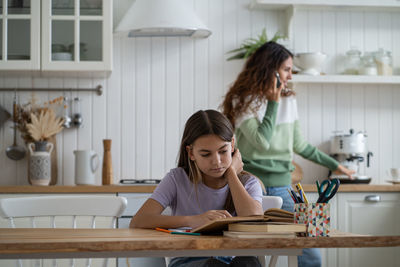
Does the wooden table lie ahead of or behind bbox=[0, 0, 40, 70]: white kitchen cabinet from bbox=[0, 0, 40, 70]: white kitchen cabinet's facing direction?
ahead

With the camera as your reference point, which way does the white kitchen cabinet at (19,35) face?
facing the viewer

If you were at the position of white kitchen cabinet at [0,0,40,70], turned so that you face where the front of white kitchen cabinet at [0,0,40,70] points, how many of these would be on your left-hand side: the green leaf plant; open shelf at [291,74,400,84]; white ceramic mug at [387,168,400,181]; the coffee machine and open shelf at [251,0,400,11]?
5

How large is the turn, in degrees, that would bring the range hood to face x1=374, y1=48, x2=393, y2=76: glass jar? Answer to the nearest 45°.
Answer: approximately 90° to its left

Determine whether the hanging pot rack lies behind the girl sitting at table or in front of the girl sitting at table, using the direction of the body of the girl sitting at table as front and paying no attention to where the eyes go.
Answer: behind

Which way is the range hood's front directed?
toward the camera

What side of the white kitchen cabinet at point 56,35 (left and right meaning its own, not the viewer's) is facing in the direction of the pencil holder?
front

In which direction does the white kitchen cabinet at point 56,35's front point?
toward the camera

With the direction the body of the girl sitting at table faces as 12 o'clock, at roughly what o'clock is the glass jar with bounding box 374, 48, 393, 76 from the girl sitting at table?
The glass jar is roughly at 7 o'clock from the girl sitting at table.

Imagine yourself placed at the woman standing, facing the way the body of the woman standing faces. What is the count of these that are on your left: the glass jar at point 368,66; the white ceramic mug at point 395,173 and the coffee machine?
3

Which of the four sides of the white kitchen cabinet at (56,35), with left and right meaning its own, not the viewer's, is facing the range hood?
left

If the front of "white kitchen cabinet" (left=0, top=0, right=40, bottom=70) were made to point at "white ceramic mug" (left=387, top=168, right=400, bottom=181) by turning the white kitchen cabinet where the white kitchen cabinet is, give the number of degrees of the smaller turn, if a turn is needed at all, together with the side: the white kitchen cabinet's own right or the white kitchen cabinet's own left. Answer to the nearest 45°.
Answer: approximately 90° to the white kitchen cabinet's own left
